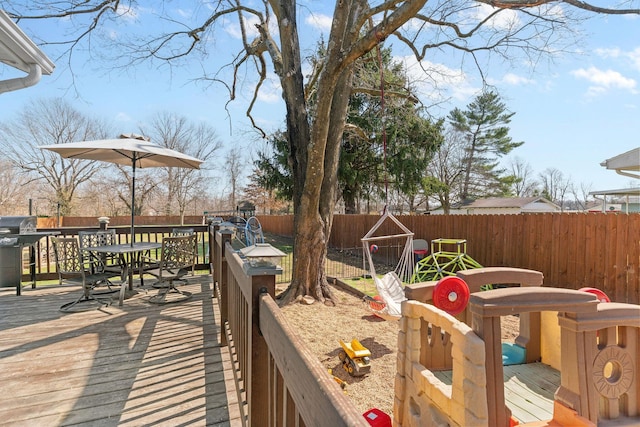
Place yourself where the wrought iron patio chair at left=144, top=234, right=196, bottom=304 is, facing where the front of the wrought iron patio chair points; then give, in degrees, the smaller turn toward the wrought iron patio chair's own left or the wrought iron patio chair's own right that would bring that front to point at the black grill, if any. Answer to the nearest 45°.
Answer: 0° — it already faces it

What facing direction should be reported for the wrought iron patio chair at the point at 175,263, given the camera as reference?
facing away from the viewer and to the left of the viewer

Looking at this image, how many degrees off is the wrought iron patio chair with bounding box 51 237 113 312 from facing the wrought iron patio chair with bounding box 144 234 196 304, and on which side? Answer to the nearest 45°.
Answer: approximately 45° to its right

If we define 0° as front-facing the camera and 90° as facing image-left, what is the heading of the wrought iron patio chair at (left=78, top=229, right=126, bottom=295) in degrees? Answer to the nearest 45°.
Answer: approximately 315°

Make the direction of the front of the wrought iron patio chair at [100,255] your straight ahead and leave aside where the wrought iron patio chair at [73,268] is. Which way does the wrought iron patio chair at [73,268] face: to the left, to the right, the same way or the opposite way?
to the left

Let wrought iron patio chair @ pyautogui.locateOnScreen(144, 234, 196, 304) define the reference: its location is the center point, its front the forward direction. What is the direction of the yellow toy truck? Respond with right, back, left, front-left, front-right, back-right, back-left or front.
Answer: back
